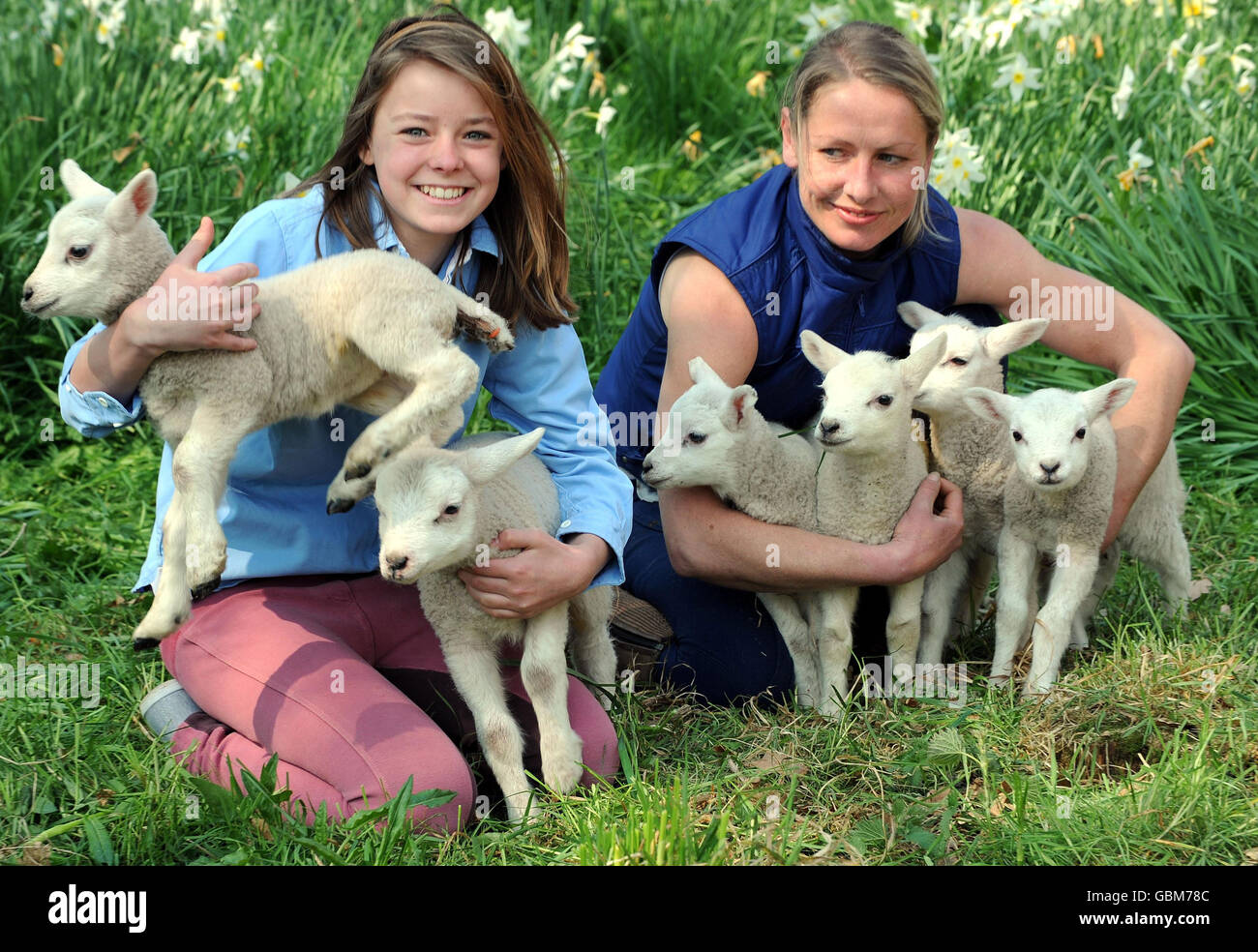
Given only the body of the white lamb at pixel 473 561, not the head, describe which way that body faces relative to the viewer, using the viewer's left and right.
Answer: facing the viewer and to the left of the viewer

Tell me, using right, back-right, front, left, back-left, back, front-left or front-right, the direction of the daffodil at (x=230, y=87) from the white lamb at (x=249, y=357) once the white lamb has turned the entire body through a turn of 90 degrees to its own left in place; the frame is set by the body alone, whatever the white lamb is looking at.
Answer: back

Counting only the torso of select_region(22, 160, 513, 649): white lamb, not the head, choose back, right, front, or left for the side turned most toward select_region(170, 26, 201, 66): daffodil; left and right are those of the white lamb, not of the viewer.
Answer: right

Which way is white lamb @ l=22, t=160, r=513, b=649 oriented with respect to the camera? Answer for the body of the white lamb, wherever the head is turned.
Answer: to the viewer's left

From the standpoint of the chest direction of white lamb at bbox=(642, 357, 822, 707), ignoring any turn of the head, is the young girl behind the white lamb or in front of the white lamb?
in front

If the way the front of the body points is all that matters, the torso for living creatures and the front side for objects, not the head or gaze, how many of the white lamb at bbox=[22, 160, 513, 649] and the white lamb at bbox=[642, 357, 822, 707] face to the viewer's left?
2

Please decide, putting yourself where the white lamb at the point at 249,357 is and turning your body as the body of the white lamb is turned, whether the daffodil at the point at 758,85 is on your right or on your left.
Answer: on your right

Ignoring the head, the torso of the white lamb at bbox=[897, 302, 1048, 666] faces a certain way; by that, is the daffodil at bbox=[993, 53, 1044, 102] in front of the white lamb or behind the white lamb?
behind

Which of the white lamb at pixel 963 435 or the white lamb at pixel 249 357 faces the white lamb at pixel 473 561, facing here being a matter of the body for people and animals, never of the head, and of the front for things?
the white lamb at pixel 963 435

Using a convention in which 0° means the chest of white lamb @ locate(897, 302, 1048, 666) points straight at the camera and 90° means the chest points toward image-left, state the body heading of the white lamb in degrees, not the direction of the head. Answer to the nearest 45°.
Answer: approximately 45°

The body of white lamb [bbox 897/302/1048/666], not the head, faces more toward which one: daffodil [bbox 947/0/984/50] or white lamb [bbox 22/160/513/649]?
the white lamb

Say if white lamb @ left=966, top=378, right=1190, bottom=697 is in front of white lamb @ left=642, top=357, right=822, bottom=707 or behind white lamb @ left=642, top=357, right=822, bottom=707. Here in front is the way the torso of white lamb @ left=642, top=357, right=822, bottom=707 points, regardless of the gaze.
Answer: behind

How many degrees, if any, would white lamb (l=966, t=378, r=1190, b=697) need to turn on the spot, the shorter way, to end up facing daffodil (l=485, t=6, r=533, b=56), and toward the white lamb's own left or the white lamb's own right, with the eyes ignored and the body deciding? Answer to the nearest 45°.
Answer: approximately 90° to the white lamb's own right
